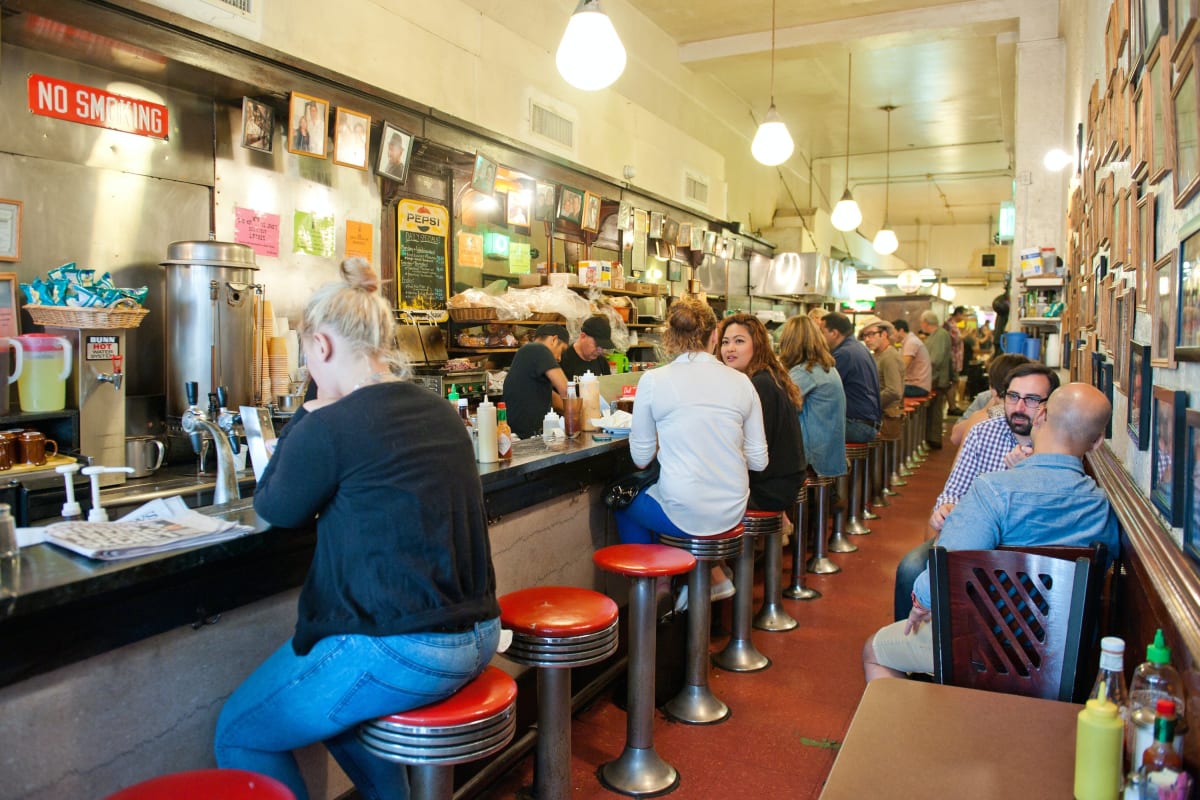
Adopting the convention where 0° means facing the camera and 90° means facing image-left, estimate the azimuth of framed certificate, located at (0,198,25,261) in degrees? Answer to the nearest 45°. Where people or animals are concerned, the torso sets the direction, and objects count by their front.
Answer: approximately 315°

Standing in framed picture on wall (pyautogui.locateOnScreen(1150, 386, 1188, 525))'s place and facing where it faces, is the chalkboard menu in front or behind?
in front

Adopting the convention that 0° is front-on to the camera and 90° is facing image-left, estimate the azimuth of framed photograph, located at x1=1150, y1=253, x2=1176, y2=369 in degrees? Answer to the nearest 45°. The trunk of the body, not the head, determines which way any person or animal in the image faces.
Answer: approximately 90°

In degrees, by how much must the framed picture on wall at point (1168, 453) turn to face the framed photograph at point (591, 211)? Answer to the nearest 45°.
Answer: approximately 45° to its right

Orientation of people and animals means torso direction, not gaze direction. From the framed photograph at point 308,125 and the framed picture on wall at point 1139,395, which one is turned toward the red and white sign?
the framed picture on wall

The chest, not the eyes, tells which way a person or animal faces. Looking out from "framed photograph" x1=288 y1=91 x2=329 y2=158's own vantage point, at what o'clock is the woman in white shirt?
The woman in white shirt is roughly at 12 o'clock from the framed photograph.

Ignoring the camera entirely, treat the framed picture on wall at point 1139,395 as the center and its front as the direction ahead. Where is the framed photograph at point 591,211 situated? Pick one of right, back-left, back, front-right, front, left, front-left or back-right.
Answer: front-right

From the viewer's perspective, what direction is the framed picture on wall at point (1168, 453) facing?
to the viewer's left

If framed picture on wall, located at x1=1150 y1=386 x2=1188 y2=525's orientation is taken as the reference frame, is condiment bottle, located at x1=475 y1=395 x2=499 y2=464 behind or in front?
in front

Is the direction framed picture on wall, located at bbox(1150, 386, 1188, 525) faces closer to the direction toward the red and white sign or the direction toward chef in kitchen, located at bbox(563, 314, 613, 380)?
the red and white sign

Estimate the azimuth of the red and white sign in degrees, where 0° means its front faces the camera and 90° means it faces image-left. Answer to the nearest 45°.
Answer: approximately 315°

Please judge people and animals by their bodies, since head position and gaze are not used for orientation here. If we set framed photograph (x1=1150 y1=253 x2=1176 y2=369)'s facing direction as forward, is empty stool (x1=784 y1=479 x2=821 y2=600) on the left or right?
on its right

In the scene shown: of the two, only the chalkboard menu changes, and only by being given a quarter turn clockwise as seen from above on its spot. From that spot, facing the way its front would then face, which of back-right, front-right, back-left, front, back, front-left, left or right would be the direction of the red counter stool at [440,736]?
front-left

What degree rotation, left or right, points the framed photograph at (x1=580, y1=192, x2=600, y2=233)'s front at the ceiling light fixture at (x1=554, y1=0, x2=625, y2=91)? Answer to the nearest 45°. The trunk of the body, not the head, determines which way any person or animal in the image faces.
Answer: approximately 45° to its right

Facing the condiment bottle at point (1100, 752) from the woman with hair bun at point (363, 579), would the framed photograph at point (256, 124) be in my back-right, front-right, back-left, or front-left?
back-left
